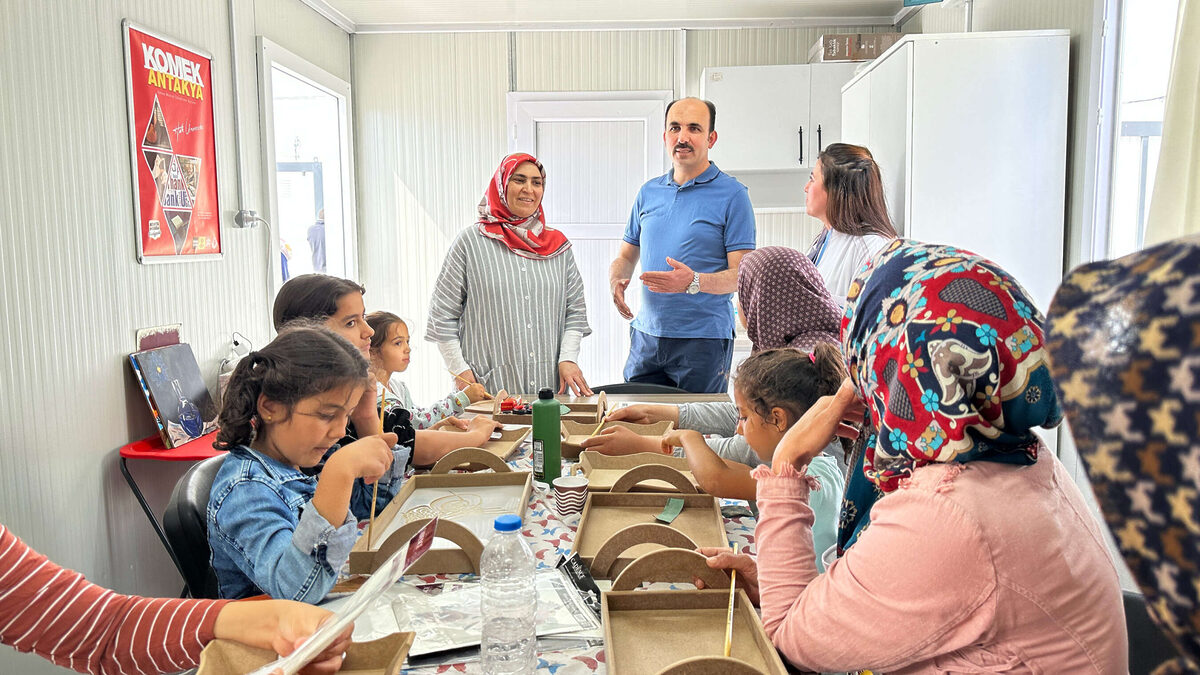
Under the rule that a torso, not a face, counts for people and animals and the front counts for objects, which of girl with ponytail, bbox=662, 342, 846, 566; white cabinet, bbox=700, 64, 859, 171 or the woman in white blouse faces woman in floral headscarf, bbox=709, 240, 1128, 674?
the white cabinet

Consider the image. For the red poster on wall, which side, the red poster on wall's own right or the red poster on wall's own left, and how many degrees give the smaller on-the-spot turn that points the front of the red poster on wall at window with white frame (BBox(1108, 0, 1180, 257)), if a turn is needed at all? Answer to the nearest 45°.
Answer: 0° — it already faces it

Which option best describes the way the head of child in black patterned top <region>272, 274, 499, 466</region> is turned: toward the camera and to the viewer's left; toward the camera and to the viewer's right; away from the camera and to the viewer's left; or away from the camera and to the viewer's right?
toward the camera and to the viewer's right

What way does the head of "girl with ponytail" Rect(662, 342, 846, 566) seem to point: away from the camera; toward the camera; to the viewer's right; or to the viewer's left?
to the viewer's left

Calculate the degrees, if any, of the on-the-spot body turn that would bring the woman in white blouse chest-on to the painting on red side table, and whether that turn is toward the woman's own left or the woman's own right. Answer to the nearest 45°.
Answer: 0° — they already face it

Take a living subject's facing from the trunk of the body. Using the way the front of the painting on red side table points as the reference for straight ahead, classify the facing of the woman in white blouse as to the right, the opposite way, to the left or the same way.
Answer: the opposite way

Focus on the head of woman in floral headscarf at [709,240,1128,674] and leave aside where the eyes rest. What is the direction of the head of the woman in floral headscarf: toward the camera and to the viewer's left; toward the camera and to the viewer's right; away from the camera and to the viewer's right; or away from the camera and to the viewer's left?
away from the camera and to the viewer's left

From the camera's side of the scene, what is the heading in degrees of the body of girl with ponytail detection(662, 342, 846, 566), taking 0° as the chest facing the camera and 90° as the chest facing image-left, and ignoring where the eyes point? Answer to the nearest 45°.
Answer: approximately 90°

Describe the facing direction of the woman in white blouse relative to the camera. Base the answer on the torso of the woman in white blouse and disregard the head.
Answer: to the viewer's left

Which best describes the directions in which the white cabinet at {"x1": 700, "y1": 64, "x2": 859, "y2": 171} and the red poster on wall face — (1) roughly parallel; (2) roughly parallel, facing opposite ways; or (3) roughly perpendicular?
roughly perpendicular

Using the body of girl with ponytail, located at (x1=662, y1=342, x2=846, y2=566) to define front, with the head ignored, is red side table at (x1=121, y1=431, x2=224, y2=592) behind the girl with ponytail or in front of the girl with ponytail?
in front

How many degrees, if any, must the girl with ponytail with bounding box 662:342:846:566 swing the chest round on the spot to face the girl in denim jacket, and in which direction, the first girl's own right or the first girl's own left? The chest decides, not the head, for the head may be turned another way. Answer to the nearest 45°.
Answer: approximately 45° to the first girl's own left

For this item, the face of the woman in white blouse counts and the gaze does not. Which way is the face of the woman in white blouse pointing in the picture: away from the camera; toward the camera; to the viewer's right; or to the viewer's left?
to the viewer's left

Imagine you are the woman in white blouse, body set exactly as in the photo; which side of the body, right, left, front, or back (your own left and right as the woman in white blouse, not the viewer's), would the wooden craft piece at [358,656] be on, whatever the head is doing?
left

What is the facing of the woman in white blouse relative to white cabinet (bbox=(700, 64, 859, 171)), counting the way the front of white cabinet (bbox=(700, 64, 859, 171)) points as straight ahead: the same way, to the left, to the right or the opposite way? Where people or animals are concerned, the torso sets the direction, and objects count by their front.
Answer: to the right
